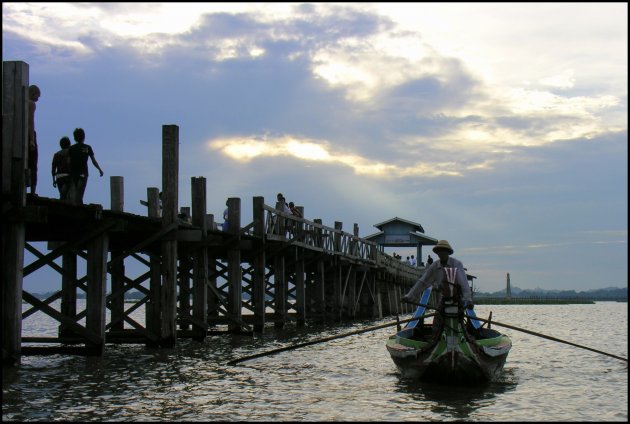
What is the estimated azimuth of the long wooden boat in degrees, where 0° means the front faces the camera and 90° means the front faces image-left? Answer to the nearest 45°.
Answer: approximately 0°

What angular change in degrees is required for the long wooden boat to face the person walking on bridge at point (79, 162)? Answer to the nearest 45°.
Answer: approximately 90° to its right
